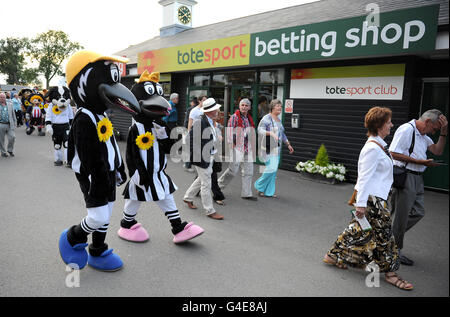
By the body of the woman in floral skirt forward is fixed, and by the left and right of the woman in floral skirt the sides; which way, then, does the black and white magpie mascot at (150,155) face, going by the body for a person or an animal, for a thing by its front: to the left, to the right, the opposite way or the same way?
the same way

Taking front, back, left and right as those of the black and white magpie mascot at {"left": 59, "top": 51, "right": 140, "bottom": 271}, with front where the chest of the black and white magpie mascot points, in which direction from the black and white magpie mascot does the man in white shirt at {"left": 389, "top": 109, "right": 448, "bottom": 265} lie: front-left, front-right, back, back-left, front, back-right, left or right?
front-left

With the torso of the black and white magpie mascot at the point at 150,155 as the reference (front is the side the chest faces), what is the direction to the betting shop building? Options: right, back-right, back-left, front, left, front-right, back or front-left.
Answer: left

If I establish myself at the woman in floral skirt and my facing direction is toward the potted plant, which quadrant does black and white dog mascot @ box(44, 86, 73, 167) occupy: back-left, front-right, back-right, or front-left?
front-left

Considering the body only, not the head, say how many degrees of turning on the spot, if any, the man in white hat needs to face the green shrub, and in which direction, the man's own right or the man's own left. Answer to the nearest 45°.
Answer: approximately 45° to the man's own left

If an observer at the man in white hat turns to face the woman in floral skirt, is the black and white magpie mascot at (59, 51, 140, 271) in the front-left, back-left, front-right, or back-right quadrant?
front-right

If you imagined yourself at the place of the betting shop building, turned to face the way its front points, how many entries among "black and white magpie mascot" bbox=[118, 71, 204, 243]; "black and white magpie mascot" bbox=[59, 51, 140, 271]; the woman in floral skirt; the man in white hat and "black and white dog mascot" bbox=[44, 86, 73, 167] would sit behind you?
0

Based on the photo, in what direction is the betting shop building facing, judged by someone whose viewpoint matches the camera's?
facing the viewer and to the left of the viewer

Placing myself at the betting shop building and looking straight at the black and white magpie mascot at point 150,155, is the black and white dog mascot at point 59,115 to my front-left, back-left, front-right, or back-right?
front-right

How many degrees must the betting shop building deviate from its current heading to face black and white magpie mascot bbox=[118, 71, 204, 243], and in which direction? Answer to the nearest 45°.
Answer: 0° — it already faces them
